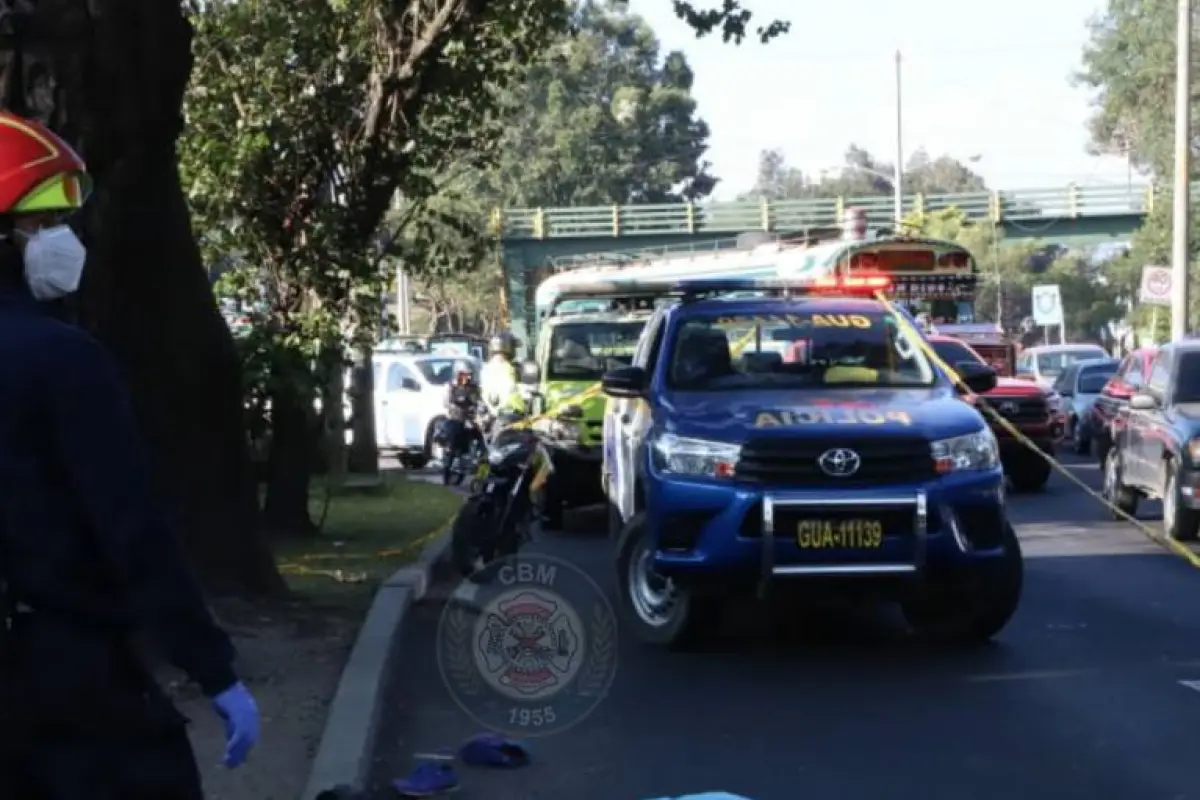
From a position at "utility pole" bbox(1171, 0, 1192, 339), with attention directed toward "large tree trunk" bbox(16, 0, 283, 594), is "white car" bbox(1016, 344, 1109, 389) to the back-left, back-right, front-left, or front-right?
back-right

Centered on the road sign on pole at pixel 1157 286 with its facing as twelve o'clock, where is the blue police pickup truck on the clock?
The blue police pickup truck is roughly at 12 o'clock from the road sign on pole.

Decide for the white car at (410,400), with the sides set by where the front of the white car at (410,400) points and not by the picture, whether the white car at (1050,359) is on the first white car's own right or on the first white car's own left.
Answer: on the first white car's own left

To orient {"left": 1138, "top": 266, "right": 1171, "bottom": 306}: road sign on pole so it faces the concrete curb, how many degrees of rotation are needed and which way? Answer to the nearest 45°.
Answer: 0° — it already faces it

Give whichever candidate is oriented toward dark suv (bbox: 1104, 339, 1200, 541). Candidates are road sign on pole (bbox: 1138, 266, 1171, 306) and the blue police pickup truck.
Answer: the road sign on pole

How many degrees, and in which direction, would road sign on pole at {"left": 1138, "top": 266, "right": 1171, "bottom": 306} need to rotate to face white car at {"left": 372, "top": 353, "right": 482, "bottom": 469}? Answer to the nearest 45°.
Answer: approximately 45° to its right

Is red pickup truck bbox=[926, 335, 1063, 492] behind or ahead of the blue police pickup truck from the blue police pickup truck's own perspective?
behind

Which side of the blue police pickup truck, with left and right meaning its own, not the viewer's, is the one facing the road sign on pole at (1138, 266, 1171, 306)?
back

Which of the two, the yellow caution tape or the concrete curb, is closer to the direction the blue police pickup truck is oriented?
the concrete curb

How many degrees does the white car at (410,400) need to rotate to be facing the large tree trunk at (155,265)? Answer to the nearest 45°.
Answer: approximately 45° to its right

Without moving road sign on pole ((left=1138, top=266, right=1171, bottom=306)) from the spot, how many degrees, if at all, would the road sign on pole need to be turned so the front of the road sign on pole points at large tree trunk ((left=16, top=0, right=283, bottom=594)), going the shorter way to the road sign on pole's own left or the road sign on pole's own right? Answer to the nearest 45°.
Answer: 0° — it already faces it

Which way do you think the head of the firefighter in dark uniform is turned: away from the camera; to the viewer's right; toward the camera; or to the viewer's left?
to the viewer's right

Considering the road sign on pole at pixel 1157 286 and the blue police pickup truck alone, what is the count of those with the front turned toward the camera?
2

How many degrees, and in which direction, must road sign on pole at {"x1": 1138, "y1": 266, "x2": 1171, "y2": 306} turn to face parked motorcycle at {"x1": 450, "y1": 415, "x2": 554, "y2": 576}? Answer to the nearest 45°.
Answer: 0° — it already faces it

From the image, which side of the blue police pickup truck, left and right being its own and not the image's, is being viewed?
front
